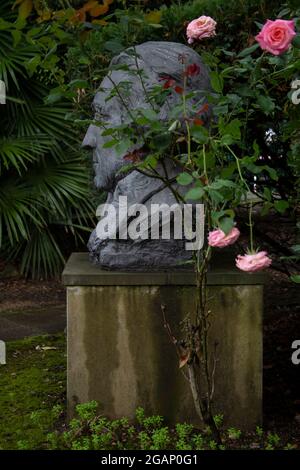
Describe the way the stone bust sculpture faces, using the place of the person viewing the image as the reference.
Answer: facing to the left of the viewer
